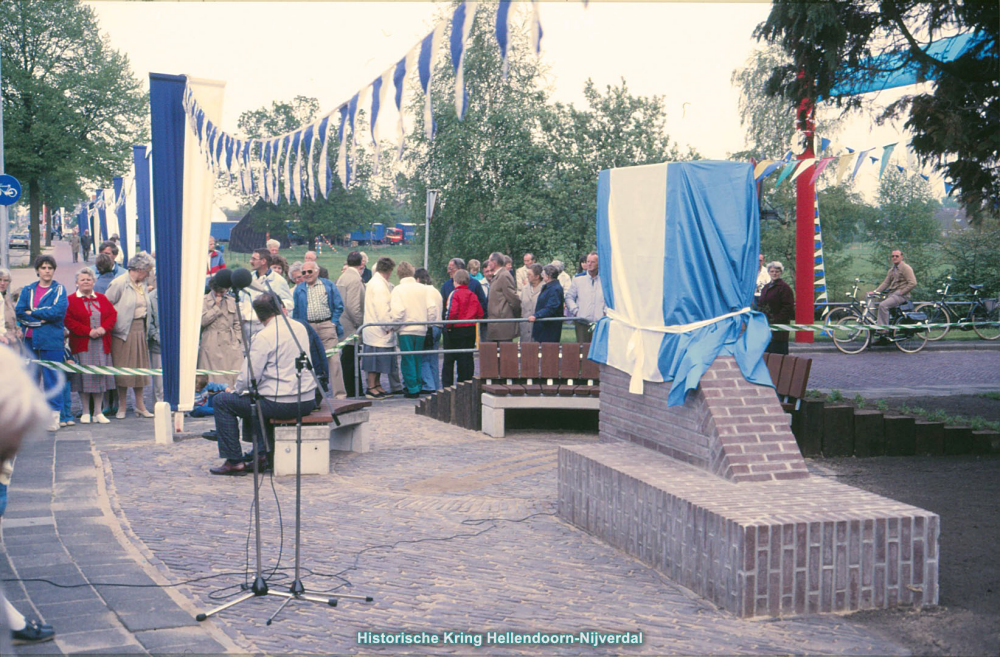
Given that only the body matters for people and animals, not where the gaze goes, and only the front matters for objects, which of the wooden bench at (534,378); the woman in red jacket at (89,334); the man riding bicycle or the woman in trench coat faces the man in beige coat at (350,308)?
the man riding bicycle

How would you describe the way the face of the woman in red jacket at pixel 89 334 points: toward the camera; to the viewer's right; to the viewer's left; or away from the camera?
toward the camera

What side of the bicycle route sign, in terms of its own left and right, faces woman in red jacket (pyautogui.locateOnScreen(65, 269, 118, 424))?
front

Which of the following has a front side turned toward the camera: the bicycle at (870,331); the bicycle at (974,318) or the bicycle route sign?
the bicycle route sign

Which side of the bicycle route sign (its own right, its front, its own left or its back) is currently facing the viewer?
front

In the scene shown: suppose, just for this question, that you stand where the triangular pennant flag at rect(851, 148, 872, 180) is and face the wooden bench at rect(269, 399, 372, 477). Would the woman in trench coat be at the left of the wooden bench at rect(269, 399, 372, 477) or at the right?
right

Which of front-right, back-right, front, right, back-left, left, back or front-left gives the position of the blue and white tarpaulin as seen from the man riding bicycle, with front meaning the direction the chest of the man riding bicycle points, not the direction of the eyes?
front-left

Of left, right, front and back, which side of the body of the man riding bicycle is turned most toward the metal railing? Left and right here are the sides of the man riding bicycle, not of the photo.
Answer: front

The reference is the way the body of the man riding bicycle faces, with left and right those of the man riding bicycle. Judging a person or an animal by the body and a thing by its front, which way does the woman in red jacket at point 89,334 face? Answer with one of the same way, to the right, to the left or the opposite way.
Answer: to the left

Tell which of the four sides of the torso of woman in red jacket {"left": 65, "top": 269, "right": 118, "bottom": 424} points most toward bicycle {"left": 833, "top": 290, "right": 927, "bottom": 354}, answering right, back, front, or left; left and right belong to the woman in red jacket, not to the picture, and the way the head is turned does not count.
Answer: left

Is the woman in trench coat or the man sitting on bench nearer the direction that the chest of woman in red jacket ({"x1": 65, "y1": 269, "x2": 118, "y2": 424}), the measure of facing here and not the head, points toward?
the man sitting on bench

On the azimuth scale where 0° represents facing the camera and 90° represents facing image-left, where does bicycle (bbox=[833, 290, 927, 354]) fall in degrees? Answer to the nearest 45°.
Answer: approximately 90°

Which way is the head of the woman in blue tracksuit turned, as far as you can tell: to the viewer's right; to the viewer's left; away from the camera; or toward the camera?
toward the camera

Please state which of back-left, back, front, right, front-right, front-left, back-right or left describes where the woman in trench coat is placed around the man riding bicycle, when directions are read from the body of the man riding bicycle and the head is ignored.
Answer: front

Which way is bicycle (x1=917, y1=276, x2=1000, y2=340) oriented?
to the viewer's left
